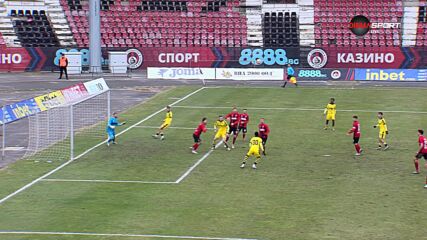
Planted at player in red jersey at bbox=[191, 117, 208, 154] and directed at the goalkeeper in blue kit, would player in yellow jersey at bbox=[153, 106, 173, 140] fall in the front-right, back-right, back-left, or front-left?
front-right

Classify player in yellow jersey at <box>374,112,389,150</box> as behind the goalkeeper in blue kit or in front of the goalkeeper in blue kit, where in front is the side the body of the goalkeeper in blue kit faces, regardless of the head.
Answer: in front

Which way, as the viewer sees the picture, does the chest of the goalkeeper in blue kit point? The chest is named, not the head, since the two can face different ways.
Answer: to the viewer's right

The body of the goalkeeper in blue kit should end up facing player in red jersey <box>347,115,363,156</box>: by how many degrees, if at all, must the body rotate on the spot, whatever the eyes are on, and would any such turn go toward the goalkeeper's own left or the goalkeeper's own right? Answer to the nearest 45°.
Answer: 0° — they already face them

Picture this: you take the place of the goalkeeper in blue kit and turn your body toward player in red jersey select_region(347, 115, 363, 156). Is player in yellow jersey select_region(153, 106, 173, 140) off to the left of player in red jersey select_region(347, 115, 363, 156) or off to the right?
left

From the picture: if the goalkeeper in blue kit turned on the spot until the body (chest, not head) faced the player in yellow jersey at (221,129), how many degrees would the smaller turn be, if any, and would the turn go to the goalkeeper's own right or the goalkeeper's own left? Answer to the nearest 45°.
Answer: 0° — they already face them

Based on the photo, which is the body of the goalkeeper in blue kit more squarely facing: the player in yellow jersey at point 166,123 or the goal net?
the player in yellow jersey
